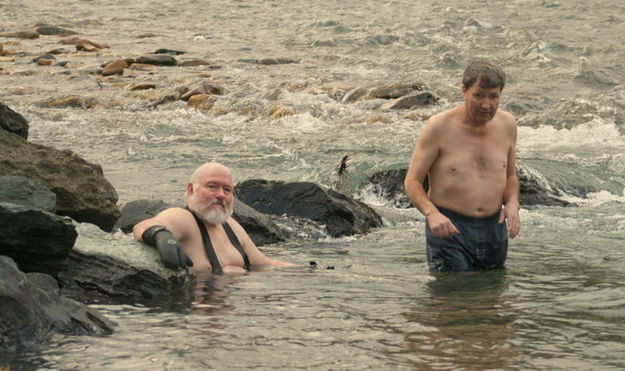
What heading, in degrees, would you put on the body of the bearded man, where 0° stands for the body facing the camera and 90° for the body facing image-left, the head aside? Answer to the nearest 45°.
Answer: approximately 315°

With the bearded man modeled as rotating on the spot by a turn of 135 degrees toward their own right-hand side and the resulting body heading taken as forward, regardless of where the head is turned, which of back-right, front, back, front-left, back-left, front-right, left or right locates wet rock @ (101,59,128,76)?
right

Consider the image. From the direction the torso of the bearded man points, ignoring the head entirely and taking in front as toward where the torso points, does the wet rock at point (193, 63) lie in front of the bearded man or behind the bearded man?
behind

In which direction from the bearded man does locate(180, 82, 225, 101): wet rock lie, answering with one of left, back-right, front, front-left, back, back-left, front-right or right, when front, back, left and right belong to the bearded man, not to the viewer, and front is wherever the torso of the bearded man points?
back-left

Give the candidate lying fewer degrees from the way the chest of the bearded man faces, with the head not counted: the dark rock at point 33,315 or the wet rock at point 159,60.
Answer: the dark rock

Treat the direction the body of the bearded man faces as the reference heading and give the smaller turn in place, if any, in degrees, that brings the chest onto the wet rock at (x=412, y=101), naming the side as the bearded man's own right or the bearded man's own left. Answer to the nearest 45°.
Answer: approximately 135° to the bearded man's own left

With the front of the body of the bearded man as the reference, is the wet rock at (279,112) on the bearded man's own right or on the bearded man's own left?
on the bearded man's own left

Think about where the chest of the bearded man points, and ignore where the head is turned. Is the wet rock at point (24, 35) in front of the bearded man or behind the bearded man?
behind

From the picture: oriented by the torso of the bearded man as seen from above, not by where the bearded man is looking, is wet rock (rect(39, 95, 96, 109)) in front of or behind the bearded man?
behind

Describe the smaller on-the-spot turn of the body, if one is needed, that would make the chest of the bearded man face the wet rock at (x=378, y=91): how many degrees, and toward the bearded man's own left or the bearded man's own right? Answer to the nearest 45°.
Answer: approximately 135° to the bearded man's own left

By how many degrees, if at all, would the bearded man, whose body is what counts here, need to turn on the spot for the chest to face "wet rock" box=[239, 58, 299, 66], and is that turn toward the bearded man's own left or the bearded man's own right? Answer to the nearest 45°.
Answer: approximately 135° to the bearded man's own left

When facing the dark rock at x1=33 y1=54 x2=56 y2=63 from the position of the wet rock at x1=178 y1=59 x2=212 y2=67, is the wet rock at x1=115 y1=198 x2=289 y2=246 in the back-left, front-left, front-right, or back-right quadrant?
back-left

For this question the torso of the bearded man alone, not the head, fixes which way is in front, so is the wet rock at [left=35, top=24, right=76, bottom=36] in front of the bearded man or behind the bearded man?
behind

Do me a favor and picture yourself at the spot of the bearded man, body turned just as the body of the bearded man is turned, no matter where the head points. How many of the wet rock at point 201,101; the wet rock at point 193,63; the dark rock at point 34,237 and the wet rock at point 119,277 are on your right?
2
